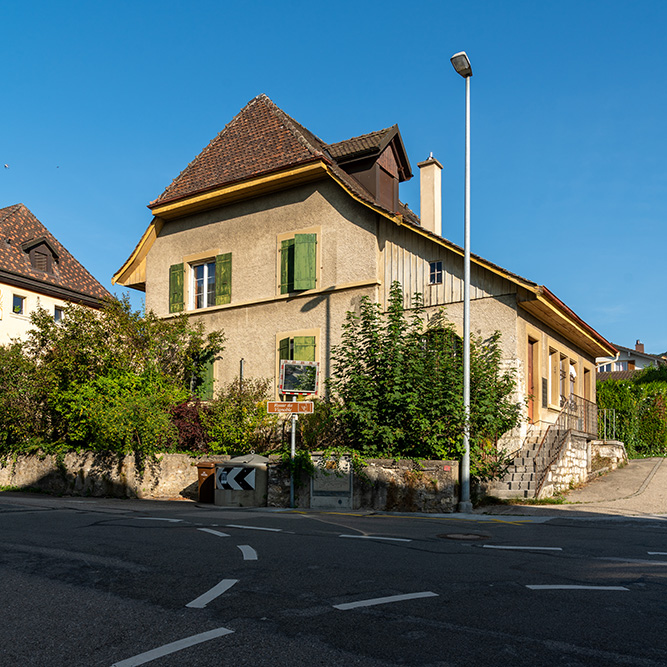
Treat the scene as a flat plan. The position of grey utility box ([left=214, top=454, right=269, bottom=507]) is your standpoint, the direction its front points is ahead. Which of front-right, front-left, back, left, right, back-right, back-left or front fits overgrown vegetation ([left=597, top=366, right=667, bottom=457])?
back-left

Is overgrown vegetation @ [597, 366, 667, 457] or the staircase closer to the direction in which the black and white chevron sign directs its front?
the staircase

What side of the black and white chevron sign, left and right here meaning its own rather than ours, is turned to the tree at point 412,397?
left

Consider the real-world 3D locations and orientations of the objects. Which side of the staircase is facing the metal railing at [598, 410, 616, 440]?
back

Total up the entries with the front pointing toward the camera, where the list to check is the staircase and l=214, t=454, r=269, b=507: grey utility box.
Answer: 2

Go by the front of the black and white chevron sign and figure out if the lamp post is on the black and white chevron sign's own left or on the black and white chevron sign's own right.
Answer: on the black and white chevron sign's own left

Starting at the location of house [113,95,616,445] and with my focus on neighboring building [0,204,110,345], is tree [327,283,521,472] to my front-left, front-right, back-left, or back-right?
back-left

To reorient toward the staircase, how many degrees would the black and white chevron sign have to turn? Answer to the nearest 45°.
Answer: approximately 90° to its left

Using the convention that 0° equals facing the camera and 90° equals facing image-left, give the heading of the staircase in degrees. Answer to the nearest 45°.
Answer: approximately 0°

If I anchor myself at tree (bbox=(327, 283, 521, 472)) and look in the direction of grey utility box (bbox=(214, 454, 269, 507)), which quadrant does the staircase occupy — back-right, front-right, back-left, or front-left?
back-right

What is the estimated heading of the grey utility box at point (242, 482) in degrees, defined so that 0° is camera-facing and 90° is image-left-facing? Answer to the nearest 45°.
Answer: approximately 0°
